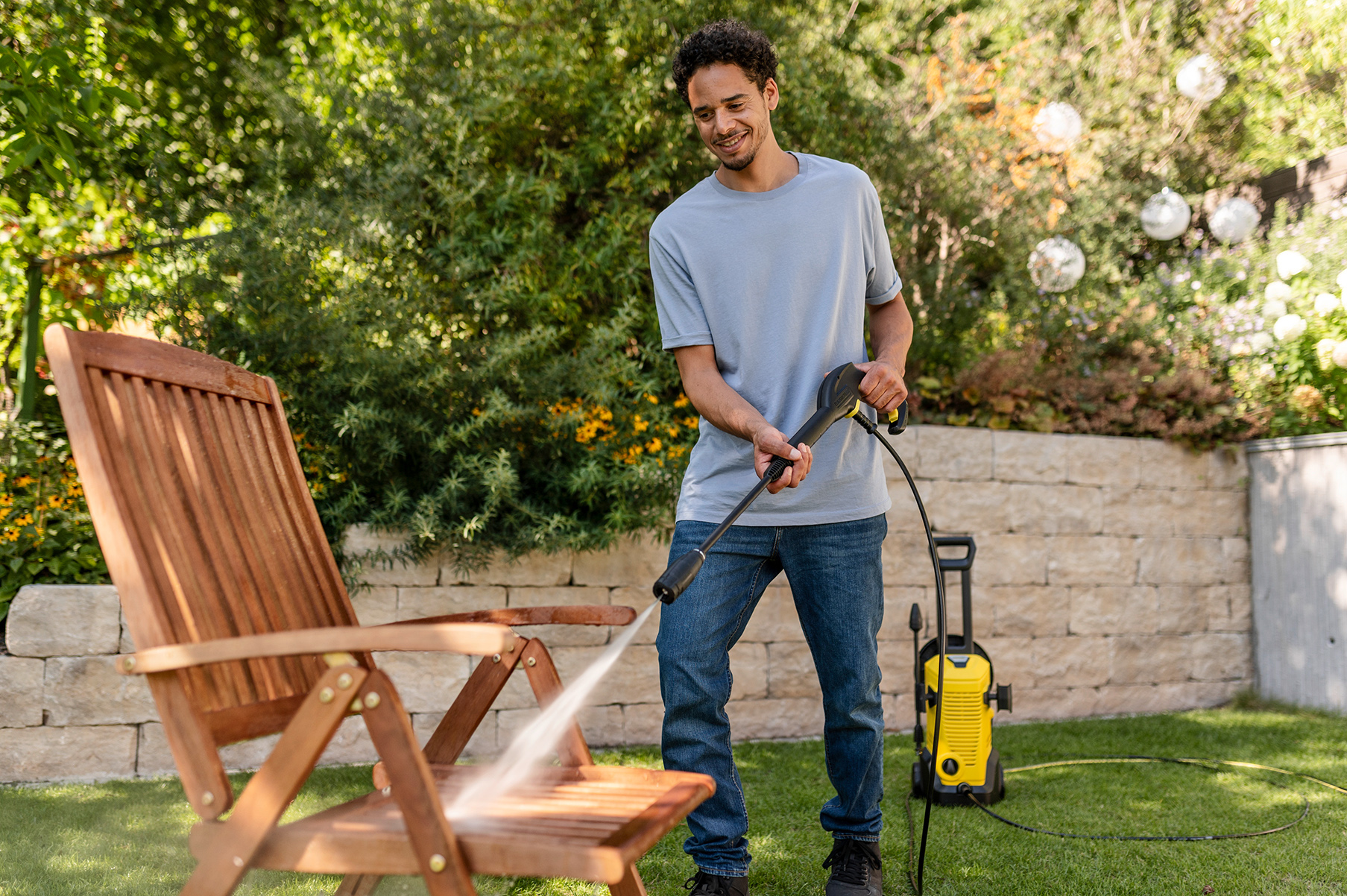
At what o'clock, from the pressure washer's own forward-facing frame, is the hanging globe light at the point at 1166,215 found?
The hanging globe light is roughly at 7 o'clock from the pressure washer.

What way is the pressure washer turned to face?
toward the camera

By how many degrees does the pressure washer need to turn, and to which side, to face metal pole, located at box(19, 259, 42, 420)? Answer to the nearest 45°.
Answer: approximately 90° to its right

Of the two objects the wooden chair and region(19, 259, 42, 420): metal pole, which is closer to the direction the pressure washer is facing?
the wooden chair

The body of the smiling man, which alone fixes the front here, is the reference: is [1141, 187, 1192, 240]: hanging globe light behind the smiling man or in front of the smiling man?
behind

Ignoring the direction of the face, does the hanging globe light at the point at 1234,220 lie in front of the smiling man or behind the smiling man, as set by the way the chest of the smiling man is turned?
behind

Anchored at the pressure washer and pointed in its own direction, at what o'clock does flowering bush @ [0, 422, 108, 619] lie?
The flowering bush is roughly at 3 o'clock from the pressure washer.

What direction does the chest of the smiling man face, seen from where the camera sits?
toward the camera

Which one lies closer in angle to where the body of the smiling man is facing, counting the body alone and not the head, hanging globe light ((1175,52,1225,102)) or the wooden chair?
the wooden chair

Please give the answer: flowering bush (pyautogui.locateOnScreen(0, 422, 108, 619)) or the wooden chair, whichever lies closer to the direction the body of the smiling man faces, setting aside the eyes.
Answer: the wooden chair

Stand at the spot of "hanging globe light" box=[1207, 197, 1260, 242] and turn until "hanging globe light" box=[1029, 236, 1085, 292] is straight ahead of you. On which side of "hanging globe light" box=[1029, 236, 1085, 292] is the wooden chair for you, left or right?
left

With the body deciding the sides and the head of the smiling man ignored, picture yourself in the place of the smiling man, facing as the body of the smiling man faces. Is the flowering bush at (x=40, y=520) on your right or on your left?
on your right

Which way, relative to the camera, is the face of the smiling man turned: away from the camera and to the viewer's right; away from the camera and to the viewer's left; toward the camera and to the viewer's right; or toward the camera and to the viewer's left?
toward the camera and to the viewer's left
